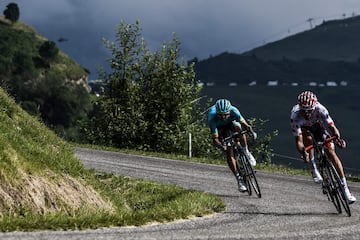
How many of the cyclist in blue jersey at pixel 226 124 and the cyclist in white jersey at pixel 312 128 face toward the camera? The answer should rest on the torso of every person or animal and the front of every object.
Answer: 2

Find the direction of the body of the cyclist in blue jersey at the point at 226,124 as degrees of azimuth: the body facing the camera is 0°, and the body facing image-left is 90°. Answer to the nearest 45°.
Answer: approximately 0°

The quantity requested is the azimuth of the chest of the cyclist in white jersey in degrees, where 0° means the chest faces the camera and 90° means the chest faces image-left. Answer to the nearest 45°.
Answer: approximately 0°
